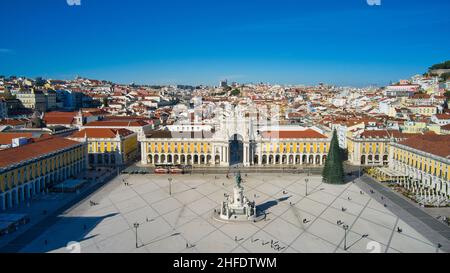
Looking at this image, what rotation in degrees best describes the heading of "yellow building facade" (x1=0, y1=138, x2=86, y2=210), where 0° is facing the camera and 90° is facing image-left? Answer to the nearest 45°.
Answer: approximately 315°
